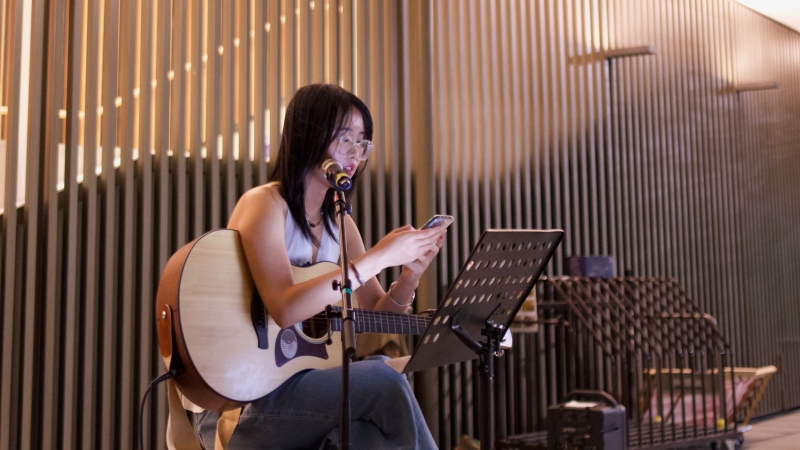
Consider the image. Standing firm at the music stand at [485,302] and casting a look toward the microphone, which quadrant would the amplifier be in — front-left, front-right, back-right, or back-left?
back-right

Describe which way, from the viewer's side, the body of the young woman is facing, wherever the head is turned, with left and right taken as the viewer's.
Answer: facing the viewer and to the right of the viewer

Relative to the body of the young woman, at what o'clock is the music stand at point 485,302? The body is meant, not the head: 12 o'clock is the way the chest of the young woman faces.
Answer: The music stand is roughly at 11 o'clock from the young woman.

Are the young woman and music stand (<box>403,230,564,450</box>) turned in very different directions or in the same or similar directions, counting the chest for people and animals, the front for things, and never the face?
very different directions

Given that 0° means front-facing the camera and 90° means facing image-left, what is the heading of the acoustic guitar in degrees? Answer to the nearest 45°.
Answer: approximately 315°

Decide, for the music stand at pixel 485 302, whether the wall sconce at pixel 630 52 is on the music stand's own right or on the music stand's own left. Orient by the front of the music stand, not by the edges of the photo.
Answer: on the music stand's own right

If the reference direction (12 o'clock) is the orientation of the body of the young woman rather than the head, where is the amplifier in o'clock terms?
The amplifier is roughly at 9 o'clock from the young woman.

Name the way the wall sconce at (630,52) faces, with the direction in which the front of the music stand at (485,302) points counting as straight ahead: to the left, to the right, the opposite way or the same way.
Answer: to the left

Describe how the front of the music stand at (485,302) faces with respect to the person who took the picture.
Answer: facing away from the viewer and to the left of the viewer

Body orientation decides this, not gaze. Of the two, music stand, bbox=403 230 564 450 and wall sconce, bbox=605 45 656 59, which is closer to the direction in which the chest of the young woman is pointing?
the music stand

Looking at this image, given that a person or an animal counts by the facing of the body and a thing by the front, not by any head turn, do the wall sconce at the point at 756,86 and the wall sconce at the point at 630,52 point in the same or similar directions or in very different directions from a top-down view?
same or similar directions

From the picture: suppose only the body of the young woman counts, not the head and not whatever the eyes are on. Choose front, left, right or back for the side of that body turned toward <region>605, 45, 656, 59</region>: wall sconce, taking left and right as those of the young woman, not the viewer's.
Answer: left

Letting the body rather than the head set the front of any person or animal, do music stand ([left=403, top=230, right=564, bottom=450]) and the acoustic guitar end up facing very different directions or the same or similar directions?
very different directions

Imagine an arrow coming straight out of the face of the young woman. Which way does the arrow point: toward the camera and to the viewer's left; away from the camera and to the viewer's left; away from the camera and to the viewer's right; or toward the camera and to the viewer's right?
toward the camera and to the viewer's right
